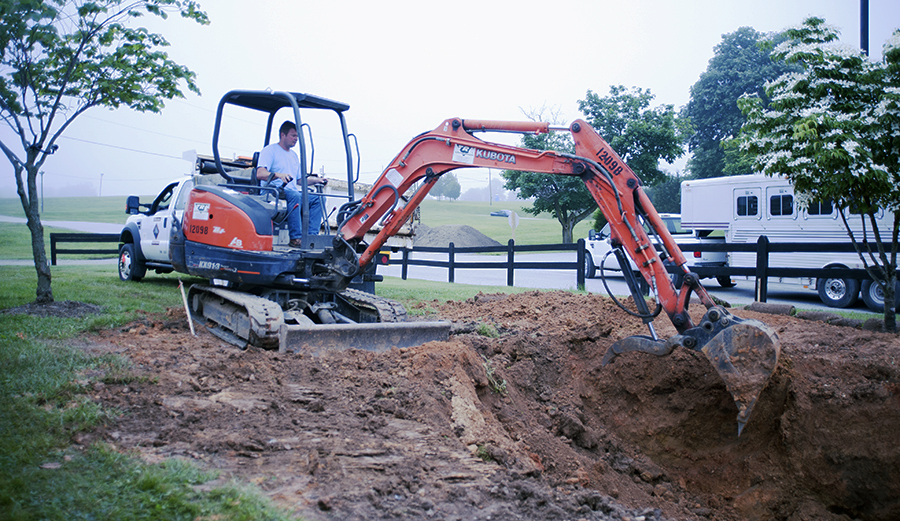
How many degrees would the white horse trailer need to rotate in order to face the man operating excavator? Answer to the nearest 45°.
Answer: approximately 90° to its left

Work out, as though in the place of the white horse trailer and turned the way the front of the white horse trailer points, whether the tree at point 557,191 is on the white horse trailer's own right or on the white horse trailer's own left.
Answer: on the white horse trailer's own right

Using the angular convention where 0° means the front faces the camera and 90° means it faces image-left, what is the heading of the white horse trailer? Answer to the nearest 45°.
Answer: approximately 90°

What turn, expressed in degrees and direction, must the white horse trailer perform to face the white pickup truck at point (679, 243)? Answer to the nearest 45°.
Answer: approximately 45° to its right

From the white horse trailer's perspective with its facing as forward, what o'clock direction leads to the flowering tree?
The flowering tree is roughly at 9 o'clock from the white horse trailer.

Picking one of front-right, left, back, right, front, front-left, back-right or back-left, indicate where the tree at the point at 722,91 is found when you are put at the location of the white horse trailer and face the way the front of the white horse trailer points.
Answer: right

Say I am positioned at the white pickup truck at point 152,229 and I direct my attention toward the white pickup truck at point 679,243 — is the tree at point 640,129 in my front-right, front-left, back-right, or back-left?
front-left

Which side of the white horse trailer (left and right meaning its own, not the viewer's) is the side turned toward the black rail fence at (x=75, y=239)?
front
